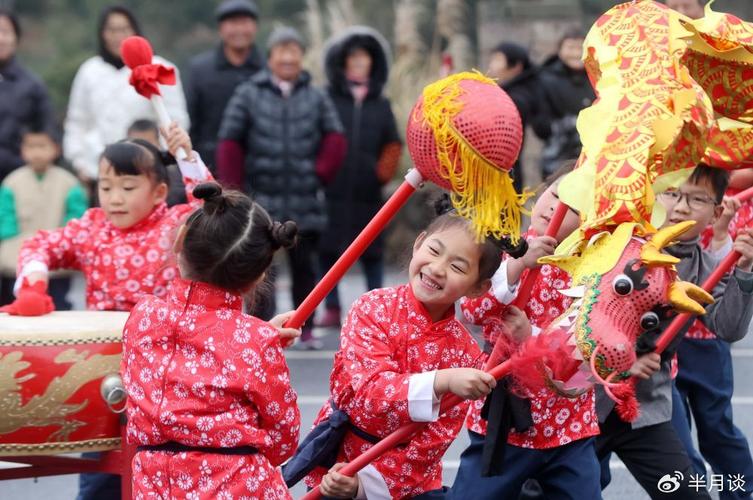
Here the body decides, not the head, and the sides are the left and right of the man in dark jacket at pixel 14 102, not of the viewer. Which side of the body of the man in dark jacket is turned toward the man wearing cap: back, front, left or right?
left

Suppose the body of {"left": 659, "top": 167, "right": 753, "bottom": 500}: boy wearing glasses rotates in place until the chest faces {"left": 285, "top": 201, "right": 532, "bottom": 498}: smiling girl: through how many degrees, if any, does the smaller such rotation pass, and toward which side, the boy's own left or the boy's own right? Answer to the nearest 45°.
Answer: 0° — they already face them

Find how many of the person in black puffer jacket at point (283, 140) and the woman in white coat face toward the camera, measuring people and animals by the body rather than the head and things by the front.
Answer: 2

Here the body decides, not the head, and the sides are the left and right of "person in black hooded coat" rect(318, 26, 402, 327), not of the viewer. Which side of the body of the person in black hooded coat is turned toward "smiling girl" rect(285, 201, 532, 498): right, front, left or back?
front

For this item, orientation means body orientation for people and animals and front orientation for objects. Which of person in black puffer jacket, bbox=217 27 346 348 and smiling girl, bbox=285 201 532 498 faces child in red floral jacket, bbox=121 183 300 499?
the person in black puffer jacket

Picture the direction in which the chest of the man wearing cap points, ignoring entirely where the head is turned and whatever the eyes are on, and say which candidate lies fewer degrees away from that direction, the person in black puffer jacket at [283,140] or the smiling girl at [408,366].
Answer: the smiling girl

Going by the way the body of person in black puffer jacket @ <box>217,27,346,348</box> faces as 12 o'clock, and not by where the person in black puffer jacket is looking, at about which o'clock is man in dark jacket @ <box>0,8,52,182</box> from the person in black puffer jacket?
The man in dark jacket is roughly at 3 o'clock from the person in black puffer jacket.
